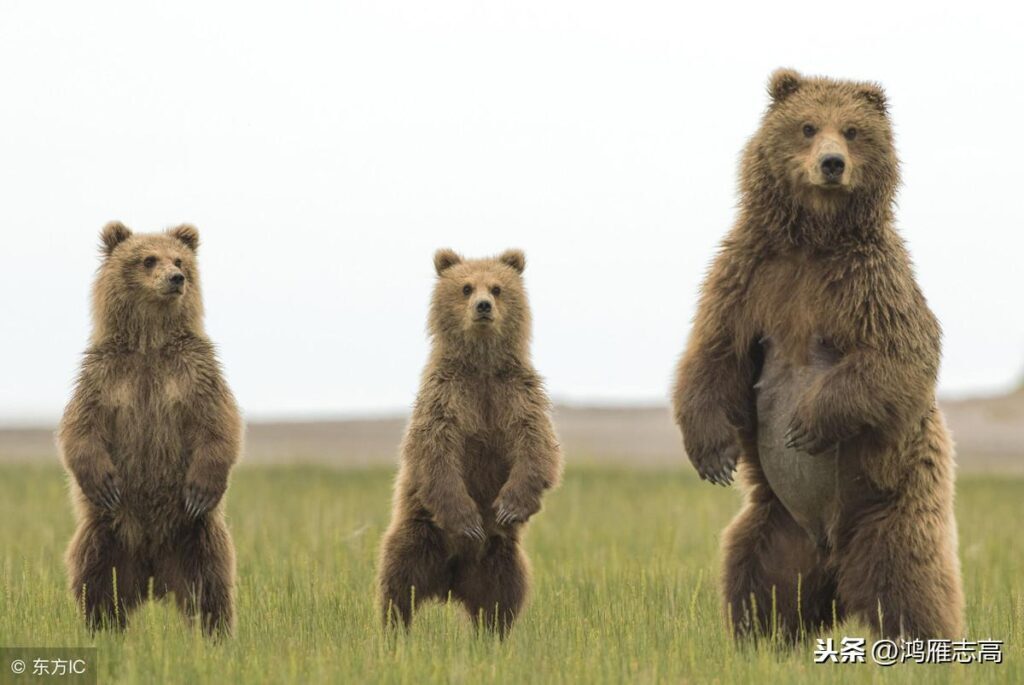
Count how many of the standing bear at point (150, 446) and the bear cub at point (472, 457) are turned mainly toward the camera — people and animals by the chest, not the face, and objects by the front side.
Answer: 2

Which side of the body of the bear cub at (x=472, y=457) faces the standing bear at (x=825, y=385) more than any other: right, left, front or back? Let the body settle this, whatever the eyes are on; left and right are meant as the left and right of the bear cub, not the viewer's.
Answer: left

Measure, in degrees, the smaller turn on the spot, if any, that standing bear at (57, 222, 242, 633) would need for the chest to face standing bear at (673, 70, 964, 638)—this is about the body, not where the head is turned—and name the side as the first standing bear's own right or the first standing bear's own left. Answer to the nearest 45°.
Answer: approximately 90° to the first standing bear's own left

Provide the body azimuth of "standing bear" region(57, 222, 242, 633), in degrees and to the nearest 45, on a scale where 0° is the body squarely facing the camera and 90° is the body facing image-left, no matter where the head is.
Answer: approximately 0°

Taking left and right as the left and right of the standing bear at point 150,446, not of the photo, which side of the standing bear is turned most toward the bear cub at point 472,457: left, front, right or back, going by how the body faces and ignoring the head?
left

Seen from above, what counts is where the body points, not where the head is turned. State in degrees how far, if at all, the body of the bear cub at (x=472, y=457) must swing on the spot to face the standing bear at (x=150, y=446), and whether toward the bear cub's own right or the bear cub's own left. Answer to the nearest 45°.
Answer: approximately 90° to the bear cub's own right
